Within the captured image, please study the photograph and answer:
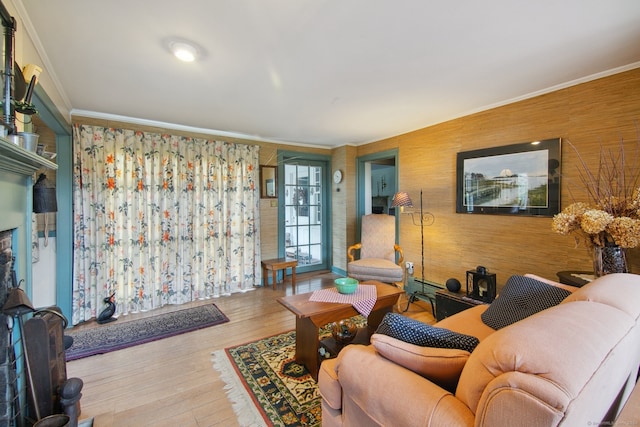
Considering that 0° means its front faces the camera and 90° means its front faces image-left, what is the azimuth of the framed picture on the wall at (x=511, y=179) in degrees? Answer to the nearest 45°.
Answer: approximately 45°

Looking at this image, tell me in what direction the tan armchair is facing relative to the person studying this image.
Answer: facing the viewer

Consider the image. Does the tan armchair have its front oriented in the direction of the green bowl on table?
yes

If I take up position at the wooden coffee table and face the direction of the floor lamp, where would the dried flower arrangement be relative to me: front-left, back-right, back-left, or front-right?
front-right

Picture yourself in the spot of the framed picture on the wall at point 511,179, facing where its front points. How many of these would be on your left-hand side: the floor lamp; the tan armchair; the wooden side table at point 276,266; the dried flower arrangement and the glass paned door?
1

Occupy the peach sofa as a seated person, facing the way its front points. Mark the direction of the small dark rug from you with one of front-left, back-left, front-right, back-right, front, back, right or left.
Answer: front-left

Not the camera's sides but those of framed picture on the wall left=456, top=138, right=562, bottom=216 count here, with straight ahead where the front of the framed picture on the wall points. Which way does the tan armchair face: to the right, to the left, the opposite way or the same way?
to the left

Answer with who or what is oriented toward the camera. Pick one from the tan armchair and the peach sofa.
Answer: the tan armchair

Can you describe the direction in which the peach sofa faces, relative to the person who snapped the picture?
facing away from the viewer and to the left of the viewer

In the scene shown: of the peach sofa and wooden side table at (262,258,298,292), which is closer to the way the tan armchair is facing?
the peach sofa

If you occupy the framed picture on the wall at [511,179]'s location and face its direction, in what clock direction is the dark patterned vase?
The dark patterned vase is roughly at 9 o'clock from the framed picture on the wall.

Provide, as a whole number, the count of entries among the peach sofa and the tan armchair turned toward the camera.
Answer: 1

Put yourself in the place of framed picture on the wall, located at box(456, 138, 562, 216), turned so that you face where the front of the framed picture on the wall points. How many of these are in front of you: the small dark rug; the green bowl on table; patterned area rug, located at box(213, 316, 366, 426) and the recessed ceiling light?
4

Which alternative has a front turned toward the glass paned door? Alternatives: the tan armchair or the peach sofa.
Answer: the peach sofa

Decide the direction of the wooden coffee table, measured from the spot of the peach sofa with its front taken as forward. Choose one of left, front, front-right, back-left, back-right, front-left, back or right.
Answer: front

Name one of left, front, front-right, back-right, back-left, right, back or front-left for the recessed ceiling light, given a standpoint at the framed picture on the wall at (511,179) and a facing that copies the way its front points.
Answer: front

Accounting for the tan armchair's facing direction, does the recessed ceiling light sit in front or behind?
in front

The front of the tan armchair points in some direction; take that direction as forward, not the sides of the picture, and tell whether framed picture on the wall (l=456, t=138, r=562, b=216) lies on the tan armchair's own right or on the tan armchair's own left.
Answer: on the tan armchair's own left

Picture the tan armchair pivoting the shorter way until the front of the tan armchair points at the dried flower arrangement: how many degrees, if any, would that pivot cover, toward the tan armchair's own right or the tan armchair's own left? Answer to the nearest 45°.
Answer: approximately 45° to the tan armchair's own left
